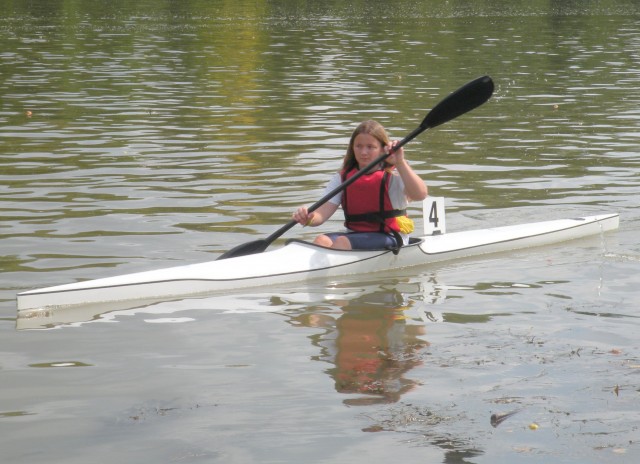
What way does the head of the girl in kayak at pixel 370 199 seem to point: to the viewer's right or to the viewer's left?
to the viewer's left

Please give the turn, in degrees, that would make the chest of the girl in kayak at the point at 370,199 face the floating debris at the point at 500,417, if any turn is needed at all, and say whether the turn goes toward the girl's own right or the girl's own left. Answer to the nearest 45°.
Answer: approximately 45° to the girl's own left

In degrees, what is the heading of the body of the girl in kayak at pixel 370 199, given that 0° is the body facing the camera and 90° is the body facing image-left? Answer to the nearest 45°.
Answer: approximately 45°
